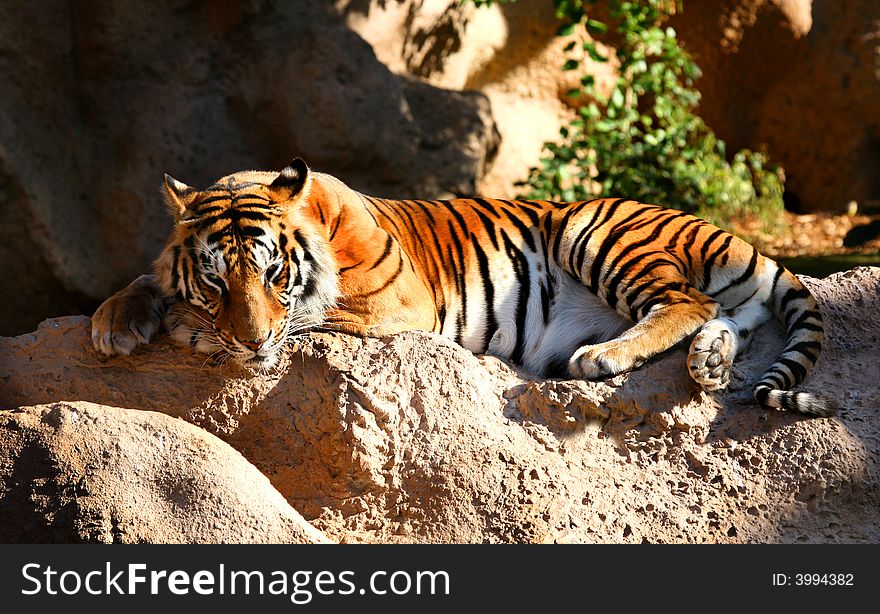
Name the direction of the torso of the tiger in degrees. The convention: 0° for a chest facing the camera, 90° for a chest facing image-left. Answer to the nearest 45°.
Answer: approximately 90°

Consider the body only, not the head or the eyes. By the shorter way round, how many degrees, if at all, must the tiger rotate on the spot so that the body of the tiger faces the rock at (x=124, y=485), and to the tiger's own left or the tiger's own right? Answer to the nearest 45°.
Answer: approximately 45° to the tiger's own left

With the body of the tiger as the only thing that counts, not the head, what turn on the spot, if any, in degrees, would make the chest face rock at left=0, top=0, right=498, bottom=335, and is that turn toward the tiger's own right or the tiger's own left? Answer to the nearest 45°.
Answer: approximately 45° to the tiger's own right

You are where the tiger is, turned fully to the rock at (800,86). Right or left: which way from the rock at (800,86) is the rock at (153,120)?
left

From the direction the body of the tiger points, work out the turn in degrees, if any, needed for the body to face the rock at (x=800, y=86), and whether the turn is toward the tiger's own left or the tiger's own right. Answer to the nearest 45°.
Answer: approximately 90° to the tiger's own right
